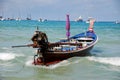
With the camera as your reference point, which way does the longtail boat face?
facing away from the viewer and to the right of the viewer
